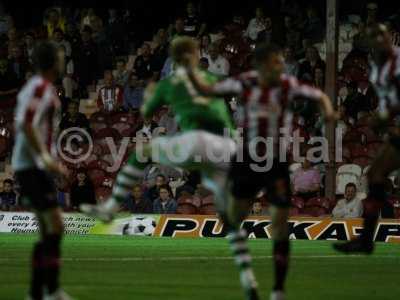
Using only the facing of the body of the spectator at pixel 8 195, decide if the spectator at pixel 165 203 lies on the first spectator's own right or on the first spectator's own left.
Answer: on the first spectator's own left

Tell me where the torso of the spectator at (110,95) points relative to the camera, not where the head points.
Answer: toward the camera

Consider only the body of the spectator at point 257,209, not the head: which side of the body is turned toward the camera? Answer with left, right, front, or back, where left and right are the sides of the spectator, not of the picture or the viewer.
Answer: front

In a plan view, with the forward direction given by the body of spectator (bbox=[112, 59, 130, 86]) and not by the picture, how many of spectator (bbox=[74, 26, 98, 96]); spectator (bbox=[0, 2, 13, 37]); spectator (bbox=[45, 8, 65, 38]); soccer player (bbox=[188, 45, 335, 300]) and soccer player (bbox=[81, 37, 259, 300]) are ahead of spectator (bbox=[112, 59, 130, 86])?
2

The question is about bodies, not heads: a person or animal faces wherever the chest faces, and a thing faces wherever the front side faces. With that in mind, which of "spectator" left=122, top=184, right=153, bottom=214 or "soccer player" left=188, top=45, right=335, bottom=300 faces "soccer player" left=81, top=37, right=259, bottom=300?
the spectator

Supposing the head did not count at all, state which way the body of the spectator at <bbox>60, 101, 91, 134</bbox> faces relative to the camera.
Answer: toward the camera

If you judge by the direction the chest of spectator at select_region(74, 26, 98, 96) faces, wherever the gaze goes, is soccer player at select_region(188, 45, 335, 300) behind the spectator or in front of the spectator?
in front

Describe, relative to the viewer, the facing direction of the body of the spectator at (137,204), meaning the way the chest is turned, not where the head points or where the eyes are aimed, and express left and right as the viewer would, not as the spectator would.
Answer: facing the viewer
